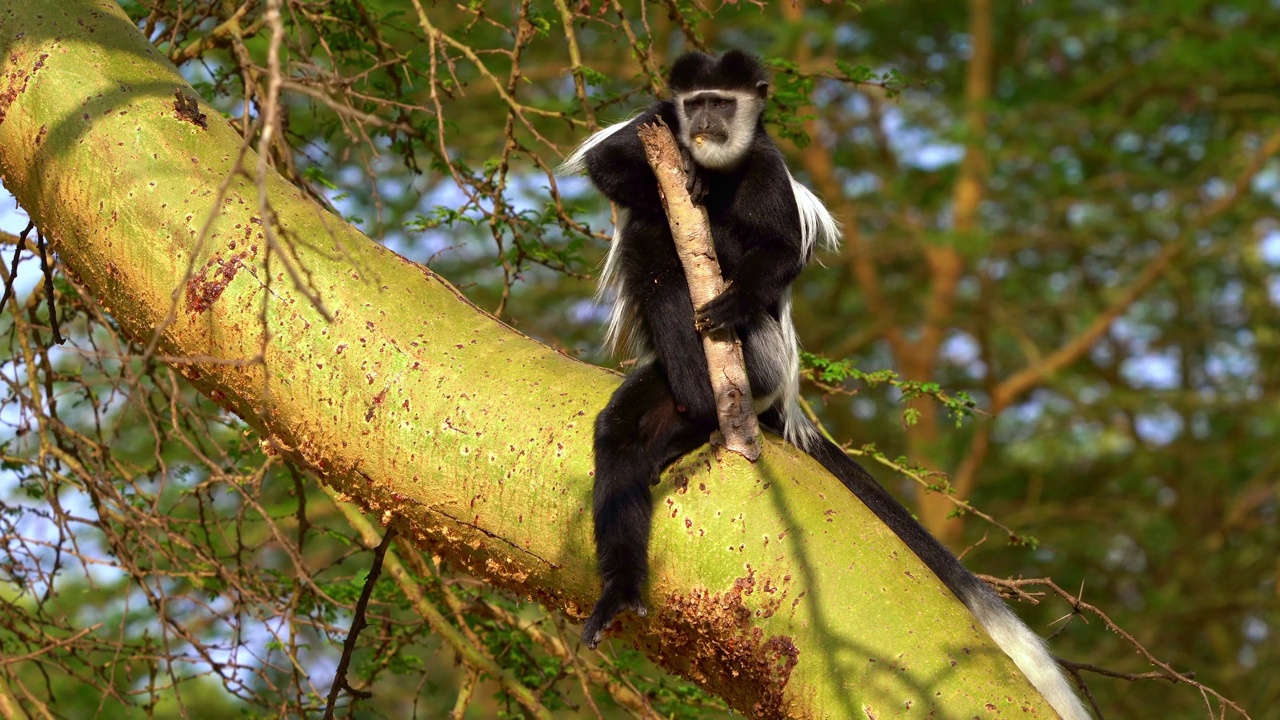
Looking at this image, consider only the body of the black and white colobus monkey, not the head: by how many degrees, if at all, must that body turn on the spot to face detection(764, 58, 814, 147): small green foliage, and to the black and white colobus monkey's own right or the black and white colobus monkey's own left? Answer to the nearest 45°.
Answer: approximately 135° to the black and white colobus monkey's own left

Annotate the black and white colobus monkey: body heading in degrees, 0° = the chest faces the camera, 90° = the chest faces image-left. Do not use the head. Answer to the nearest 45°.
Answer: approximately 0°
